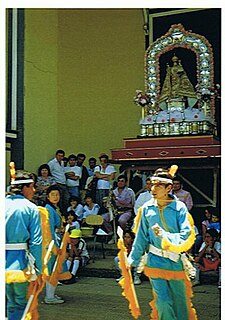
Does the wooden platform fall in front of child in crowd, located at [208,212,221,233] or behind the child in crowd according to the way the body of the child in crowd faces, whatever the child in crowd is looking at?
behind

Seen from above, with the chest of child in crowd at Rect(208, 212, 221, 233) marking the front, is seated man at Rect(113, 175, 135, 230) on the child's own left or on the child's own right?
on the child's own right

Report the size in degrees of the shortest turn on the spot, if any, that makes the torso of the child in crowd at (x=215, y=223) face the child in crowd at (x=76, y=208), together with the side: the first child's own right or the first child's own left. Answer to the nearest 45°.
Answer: approximately 90° to the first child's own right

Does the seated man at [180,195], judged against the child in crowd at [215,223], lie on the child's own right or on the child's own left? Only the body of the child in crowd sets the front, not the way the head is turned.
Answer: on the child's own right

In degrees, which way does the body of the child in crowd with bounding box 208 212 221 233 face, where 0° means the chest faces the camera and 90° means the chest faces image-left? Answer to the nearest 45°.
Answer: approximately 0°

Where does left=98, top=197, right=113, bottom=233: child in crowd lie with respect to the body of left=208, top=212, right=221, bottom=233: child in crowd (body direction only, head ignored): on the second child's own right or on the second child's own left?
on the second child's own right

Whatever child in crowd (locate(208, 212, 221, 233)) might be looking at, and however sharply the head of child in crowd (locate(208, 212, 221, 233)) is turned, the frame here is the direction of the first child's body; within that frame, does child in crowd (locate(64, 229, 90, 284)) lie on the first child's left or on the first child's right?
on the first child's right
